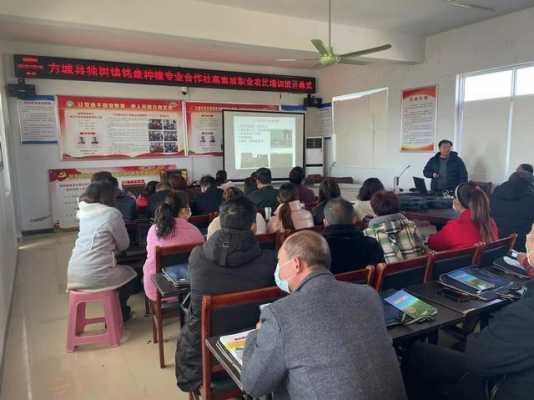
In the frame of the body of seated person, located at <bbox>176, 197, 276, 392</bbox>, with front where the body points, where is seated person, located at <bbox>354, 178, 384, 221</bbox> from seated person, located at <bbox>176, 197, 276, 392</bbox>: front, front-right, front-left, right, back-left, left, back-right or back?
front-right

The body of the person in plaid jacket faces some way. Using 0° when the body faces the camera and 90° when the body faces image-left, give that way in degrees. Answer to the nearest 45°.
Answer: approximately 180°

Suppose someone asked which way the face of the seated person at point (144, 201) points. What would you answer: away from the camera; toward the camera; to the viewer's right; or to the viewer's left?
away from the camera

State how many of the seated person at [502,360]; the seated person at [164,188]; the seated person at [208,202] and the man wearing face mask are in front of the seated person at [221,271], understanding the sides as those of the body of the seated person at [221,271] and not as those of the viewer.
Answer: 2

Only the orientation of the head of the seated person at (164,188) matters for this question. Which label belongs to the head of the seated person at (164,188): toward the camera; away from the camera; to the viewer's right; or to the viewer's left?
away from the camera

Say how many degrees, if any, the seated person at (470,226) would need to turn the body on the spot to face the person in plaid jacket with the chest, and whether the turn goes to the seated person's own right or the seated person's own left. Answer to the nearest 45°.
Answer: approximately 90° to the seated person's own left

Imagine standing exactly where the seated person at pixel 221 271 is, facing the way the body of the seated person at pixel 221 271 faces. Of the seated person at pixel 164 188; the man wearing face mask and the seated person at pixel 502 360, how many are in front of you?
1

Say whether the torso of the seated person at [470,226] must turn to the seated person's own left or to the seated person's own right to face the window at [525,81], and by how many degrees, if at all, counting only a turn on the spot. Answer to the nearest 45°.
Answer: approximately 45° to the seated person's own right

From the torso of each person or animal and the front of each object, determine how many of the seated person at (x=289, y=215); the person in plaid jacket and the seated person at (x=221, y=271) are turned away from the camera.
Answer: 3

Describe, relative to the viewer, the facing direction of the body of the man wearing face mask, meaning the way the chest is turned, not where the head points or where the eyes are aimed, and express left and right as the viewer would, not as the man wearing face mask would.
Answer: facing away from the viewer and to the left of the viewer

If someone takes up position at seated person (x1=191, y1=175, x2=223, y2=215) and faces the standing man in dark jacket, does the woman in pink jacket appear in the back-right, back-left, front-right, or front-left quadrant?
back-right

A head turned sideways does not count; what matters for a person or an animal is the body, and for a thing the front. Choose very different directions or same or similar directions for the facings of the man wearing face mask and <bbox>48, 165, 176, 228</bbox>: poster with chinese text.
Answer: very different directions

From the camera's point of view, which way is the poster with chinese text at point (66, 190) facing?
toward the camera

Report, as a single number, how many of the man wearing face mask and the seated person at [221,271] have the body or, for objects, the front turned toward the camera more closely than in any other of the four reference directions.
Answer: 0

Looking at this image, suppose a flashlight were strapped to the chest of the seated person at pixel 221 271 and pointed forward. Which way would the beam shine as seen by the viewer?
away from the camera

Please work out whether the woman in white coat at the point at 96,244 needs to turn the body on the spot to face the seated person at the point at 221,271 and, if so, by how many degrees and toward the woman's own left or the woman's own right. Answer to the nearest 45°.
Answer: approximately 90° to the woman's own right

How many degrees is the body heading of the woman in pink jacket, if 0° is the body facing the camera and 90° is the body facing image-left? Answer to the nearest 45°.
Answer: approximately 225°

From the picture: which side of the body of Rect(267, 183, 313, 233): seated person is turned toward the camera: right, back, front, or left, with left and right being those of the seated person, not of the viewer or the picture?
back

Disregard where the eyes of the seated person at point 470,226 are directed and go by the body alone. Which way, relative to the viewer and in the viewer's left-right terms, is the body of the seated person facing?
facing away from the viewer and to the left of the viewer
